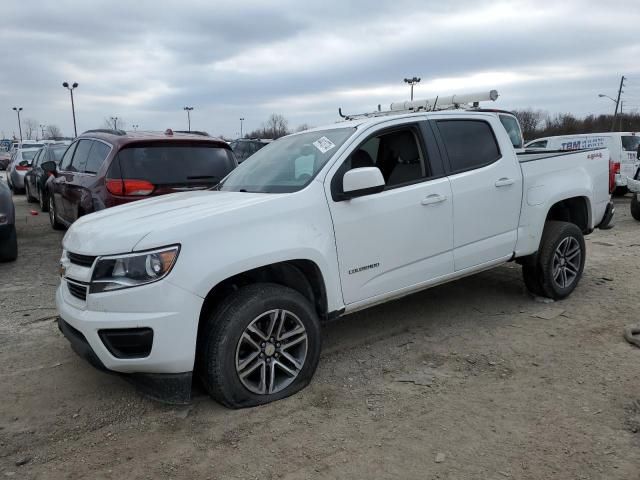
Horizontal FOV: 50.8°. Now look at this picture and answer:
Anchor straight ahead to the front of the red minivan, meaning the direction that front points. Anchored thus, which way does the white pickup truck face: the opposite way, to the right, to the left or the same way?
to the left

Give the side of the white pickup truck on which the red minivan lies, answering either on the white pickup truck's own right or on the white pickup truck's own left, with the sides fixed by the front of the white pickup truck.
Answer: on the white pickup truck's own right

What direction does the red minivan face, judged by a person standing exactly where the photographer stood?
facing away from the viewer and to the left of the viewer

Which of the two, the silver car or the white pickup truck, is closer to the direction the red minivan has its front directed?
the silver car

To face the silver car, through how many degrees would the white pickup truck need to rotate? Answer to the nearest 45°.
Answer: approximately 90° to its right
